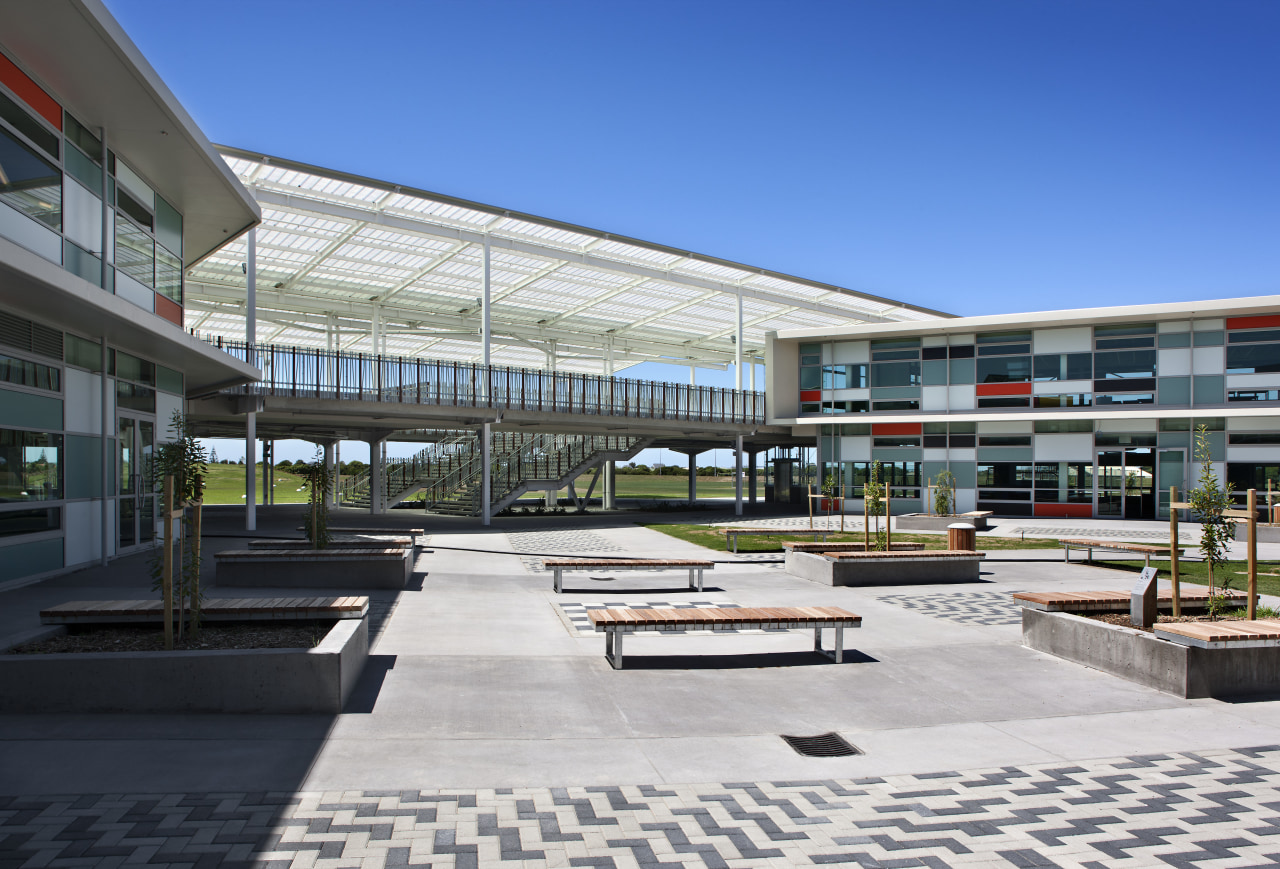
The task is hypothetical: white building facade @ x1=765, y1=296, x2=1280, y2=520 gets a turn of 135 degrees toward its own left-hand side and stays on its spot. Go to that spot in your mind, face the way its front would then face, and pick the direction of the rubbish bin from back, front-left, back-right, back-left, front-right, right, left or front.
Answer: back-right

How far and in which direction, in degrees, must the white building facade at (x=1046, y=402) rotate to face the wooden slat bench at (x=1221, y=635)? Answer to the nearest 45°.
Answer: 0° — it already faces it

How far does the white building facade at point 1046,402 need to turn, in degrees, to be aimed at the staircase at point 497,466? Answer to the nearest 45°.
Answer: approximately 90° to its right

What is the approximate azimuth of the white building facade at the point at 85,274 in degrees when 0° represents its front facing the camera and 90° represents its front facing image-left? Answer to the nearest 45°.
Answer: approximately 315°

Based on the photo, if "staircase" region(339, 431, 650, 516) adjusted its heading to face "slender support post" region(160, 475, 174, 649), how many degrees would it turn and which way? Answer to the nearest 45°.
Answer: approximately 45° to its left

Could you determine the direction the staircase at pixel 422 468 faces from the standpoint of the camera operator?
facing the viewer and to the left of the viewer

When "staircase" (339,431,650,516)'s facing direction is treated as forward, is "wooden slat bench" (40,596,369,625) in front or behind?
in front

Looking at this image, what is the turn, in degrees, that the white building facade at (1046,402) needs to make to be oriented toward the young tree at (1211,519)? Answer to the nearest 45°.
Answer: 0° — it already faces it

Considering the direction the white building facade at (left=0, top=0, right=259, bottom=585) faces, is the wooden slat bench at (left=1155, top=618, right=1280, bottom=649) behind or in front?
in front
